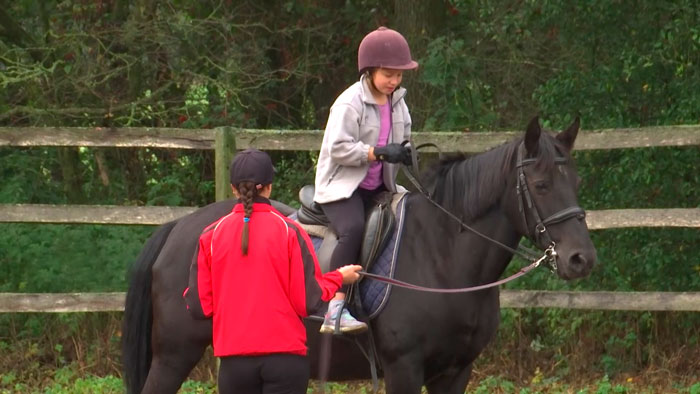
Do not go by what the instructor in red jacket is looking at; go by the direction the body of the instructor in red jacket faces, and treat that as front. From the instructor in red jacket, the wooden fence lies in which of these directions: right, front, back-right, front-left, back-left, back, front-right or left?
front

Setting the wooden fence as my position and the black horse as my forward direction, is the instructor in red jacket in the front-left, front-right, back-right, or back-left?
front-right

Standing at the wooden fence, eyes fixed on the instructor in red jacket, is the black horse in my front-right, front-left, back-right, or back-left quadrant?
front-left

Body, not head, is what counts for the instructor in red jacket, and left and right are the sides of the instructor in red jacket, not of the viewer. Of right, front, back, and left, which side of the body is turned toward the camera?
back
